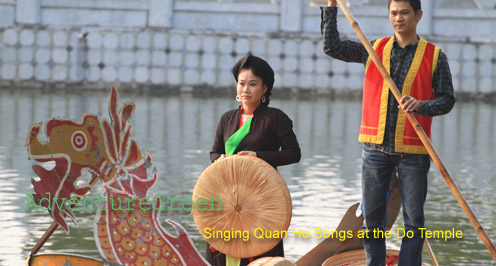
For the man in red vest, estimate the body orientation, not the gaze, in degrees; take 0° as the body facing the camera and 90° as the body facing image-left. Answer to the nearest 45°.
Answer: approximately 0°
